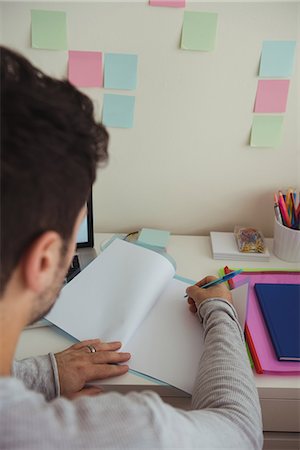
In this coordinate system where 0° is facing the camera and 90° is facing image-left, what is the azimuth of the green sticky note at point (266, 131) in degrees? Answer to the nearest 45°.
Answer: approximately 0°

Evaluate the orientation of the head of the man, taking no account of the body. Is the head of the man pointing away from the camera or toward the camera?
away from the camera

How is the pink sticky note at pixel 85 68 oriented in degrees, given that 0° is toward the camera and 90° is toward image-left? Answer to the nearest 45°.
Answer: approximately 0°
